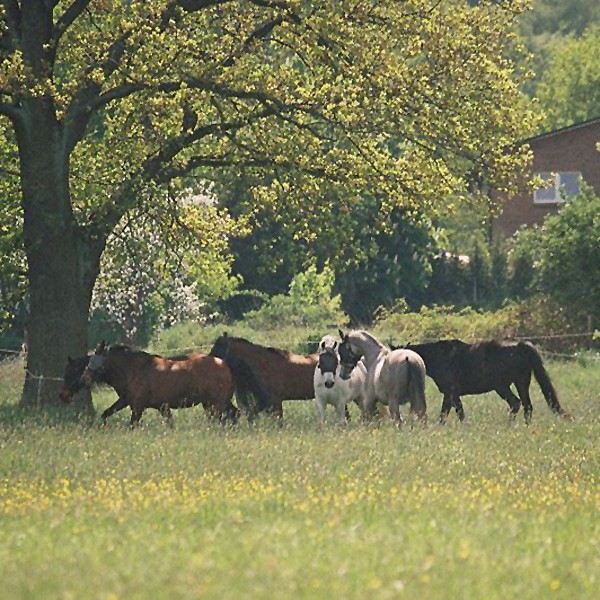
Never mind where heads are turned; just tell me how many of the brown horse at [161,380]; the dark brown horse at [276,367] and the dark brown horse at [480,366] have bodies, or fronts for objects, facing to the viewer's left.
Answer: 3

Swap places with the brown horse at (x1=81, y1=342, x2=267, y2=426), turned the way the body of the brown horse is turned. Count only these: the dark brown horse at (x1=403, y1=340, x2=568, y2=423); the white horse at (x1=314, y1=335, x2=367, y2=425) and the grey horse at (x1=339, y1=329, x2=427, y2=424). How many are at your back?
3

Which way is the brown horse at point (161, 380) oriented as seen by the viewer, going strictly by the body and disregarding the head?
to the viewer's left

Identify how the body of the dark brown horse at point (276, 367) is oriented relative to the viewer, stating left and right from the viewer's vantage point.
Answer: facing to the left of the viewer

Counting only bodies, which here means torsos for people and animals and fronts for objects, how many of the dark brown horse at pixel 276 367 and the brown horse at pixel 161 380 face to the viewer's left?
2

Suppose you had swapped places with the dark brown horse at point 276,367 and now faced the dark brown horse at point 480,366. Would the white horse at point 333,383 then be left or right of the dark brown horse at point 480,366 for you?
right

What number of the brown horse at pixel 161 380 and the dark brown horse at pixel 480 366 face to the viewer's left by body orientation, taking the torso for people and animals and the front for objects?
2

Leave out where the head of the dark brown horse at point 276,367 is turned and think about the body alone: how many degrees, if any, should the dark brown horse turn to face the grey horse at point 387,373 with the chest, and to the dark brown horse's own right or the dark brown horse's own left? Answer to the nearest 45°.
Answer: approximately 135° to the dark brown horse's own left

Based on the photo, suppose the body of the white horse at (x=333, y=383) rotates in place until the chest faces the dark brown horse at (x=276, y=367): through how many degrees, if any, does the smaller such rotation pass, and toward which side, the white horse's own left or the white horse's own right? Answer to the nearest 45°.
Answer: approximately 90° to the white horse's own right

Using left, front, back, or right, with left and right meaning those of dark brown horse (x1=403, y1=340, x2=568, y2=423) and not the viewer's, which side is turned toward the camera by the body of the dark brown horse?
left

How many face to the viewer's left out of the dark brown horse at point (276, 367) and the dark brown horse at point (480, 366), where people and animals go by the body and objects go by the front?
2
